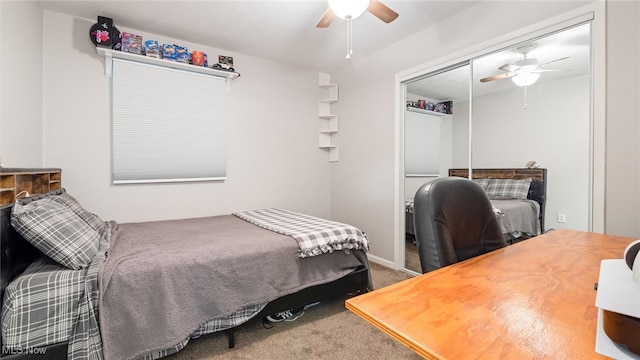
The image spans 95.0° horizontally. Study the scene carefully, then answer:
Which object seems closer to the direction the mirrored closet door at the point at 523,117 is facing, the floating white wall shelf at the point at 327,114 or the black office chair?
the black office chair

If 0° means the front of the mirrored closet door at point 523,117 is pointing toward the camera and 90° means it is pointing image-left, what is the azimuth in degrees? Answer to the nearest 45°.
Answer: approximately 45°

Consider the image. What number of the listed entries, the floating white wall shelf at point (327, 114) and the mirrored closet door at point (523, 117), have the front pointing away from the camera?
0

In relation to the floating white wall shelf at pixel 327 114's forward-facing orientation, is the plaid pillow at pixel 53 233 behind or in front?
in front

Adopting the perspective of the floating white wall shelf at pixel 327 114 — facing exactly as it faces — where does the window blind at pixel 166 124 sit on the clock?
The window blind is roughly at 2 o'clock from the floating white wall shelf.

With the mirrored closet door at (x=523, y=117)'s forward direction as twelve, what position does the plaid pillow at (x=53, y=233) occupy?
The plaid pillow is roughly at 12 o'clock from the mirrored closet door.

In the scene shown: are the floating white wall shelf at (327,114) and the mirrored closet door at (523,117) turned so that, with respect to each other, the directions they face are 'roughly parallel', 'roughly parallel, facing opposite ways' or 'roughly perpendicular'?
roughly perpendicular

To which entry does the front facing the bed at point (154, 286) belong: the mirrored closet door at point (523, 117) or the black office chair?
the mirrored closet door

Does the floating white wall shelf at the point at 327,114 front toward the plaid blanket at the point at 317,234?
yes

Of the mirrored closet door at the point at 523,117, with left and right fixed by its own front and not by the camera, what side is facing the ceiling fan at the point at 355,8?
front
